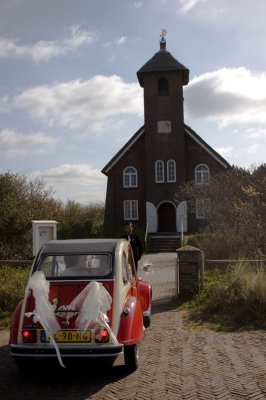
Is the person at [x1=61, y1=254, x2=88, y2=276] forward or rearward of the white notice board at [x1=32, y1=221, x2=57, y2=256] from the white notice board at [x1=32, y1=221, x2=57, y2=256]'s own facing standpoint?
forward

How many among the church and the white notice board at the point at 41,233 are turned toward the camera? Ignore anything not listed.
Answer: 2

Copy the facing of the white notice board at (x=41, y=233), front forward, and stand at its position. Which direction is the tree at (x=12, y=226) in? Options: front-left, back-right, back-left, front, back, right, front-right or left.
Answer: back

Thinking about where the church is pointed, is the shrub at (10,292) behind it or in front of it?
in front

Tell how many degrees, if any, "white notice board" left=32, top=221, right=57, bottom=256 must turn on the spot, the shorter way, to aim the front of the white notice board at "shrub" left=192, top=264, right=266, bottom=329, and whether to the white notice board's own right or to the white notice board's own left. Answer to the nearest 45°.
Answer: approximately 45° to the white notice board's own left

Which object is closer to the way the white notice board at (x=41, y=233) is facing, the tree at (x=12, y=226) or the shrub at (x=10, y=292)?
the shrub

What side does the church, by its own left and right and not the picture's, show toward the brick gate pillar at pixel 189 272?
front

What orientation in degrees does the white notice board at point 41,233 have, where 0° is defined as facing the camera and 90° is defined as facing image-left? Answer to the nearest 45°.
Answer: approximately 0°

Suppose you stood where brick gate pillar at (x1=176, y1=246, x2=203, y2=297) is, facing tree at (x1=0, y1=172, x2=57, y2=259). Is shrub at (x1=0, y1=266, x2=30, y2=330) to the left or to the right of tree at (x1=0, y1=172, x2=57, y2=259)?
left

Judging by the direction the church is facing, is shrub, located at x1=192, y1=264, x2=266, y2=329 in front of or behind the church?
in front
